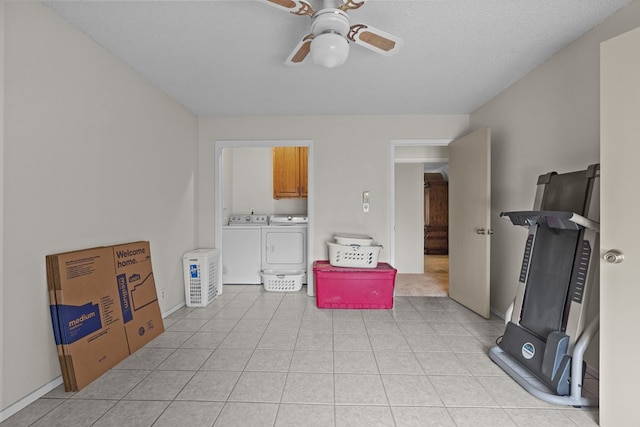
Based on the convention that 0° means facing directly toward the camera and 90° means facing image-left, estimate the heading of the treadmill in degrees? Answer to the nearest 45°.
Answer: approximately 45°

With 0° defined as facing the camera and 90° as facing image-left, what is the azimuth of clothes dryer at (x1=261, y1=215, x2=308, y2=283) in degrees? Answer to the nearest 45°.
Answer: approximately 0°

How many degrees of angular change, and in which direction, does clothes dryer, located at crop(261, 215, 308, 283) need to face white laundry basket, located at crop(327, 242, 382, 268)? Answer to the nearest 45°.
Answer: approximately 45° to its left

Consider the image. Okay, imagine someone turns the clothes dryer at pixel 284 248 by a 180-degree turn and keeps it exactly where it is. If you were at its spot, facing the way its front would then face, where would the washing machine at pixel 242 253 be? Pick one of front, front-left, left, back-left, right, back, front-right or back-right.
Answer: left

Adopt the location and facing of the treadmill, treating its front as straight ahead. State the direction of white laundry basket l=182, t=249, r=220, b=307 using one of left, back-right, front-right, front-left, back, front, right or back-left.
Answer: front-right

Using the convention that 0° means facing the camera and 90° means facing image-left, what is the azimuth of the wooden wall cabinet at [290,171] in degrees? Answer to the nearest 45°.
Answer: approximately 0°

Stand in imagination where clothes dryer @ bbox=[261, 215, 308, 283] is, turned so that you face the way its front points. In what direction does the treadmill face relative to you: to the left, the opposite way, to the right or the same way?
to the right

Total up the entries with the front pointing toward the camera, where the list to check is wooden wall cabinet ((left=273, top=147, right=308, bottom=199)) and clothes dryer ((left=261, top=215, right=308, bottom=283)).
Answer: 2
